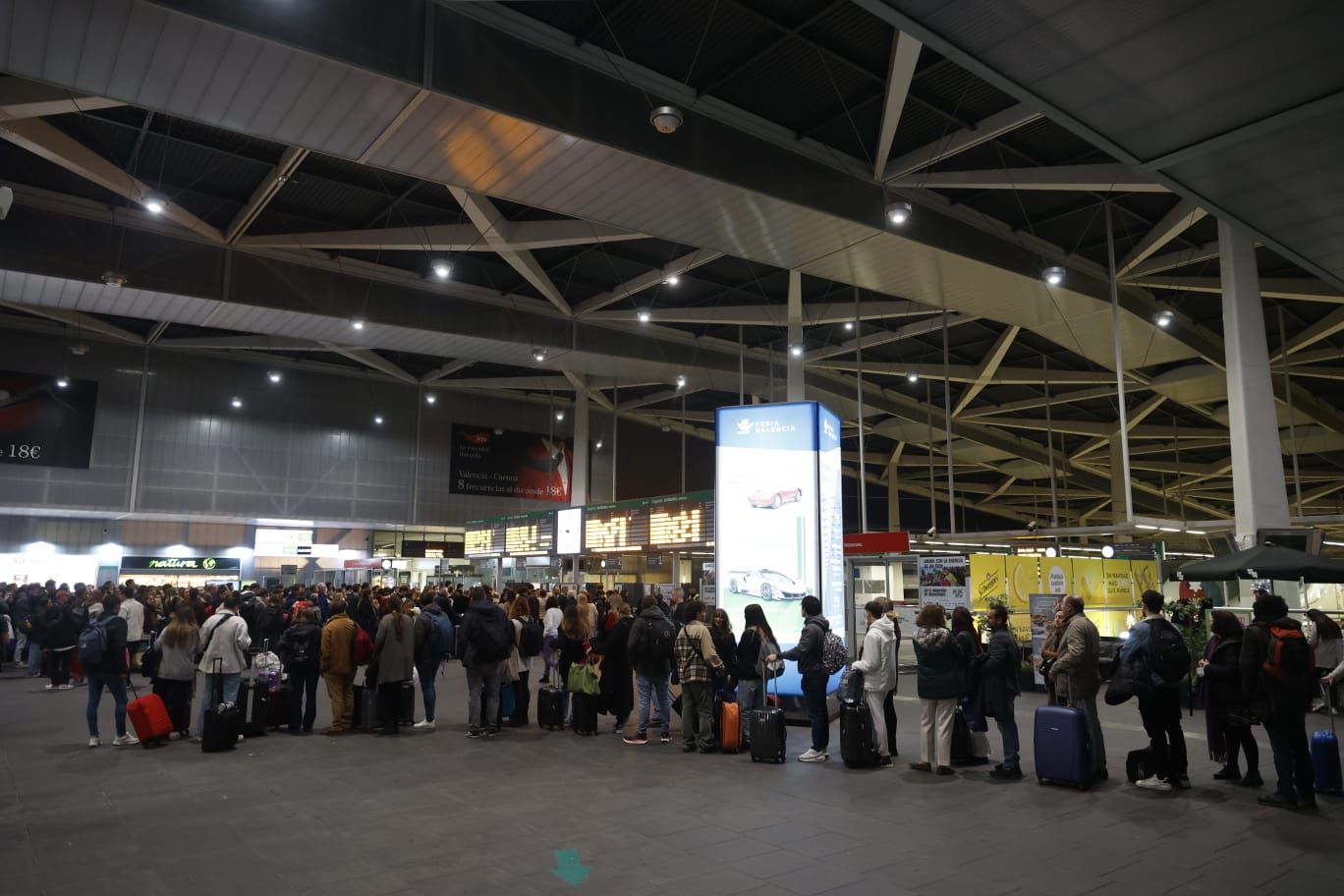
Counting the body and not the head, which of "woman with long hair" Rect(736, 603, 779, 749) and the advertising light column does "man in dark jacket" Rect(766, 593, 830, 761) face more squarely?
the woman with long hair

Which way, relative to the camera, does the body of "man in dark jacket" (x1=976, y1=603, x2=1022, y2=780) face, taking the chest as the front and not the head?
to the viewer's left

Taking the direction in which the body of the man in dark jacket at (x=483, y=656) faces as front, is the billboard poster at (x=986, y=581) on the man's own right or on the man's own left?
on the man's own right

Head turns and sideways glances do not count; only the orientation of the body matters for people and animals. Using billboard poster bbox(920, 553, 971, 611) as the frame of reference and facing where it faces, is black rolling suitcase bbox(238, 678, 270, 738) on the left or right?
on its right

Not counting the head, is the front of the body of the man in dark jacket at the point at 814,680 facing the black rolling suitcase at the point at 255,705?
yes

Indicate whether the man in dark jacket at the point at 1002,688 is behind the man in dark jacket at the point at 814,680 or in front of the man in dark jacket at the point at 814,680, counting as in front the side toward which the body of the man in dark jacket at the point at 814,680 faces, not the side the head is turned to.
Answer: behind

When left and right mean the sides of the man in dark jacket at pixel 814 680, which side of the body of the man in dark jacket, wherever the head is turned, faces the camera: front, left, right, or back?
left

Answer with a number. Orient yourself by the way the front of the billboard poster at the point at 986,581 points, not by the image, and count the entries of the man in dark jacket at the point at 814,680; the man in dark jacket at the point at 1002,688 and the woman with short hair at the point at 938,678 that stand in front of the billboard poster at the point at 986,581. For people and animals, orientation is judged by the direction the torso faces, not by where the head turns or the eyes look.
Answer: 3

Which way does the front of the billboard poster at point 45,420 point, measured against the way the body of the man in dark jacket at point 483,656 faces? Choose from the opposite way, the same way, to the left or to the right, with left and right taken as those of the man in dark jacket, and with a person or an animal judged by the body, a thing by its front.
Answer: the opposite way

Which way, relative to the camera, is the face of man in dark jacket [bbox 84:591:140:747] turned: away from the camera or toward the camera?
away from the camera

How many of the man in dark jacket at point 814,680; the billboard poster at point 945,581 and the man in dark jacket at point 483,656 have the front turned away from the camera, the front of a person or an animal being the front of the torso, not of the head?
1

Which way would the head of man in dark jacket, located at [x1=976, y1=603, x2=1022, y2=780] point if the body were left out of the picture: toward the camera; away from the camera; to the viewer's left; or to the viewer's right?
to the viewer's left

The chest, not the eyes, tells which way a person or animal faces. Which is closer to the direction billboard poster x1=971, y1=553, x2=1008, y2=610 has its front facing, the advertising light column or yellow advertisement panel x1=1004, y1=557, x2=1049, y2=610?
the advertising light column

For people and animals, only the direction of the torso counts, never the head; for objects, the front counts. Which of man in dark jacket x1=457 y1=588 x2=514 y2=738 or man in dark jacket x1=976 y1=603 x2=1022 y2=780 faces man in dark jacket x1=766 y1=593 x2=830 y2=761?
man in dark jacket x1=976 y1=603 x2=1022 y2=780

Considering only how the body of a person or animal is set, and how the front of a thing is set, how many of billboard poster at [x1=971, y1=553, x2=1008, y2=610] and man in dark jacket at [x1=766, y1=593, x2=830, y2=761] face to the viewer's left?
1

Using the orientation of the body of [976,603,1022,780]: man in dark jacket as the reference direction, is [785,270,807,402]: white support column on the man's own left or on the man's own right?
on the man's own right

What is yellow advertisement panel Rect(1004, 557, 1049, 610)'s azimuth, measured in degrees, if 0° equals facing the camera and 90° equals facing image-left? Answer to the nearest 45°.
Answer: approximately 0°
